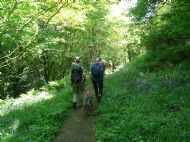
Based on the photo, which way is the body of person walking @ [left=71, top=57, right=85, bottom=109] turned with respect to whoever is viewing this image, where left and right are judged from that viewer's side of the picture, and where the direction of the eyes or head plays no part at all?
facing away from the viewer
